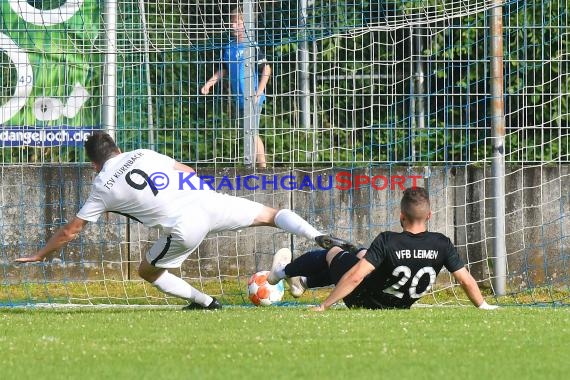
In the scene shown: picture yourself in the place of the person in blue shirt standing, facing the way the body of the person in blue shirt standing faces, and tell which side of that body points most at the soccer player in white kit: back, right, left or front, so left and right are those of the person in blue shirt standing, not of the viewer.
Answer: front

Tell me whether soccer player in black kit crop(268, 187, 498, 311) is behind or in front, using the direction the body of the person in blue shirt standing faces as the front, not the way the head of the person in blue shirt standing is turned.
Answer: in front

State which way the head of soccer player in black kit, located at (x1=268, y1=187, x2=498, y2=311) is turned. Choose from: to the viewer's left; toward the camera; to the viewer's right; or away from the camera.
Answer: away from the camera

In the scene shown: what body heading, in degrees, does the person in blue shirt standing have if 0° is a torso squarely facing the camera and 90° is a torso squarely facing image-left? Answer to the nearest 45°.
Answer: approximately 0°
